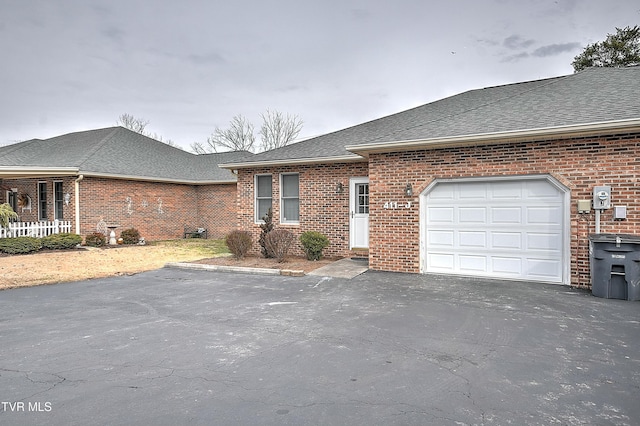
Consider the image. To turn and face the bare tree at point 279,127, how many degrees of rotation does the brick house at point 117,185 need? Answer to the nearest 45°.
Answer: approximately 180°

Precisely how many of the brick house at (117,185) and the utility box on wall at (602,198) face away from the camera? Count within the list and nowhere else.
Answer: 0

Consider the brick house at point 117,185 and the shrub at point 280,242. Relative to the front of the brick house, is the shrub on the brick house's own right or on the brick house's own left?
on the brick house's own left

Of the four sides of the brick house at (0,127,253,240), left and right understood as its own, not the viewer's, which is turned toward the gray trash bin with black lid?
left

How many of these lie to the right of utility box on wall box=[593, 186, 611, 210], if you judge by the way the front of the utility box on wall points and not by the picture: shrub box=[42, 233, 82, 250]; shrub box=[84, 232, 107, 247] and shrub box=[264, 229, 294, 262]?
3

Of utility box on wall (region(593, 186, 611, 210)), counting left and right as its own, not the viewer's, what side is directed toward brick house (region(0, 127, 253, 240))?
right

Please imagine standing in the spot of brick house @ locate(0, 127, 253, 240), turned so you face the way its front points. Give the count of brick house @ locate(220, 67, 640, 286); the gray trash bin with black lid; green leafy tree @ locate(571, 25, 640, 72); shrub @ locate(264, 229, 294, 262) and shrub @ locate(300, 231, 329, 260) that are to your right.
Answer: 0

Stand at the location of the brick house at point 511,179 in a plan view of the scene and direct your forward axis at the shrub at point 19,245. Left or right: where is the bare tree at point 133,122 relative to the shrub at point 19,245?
right

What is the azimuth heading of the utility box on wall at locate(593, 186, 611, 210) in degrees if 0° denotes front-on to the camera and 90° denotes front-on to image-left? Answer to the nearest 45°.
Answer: approximately 0°

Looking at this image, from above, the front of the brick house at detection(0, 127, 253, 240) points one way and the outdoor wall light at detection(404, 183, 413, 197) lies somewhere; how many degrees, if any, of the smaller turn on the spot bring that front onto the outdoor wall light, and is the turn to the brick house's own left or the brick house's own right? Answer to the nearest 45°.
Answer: approximately 90° to the brick house's own left

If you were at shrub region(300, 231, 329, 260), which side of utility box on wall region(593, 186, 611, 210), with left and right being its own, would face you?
right

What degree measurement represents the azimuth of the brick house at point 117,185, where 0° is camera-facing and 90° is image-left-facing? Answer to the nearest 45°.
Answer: approximately 45°

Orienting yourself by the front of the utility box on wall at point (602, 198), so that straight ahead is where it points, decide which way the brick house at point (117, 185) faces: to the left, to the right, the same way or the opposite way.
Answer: the same way

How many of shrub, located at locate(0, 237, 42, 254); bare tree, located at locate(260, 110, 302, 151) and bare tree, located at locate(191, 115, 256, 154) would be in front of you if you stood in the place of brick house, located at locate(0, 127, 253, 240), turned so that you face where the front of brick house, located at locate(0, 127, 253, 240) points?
1

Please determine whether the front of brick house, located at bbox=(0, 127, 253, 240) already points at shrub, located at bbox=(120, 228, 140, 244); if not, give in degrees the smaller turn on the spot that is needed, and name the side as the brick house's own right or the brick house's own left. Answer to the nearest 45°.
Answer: approximately 45° to the brick house's own left

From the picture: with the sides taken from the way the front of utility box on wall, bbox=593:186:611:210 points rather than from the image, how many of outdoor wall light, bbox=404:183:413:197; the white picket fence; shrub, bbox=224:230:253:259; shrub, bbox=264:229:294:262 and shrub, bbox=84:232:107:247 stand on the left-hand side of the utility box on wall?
0

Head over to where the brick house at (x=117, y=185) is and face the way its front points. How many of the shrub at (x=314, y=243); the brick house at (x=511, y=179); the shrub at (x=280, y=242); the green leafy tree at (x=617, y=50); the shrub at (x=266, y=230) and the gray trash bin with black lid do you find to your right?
0

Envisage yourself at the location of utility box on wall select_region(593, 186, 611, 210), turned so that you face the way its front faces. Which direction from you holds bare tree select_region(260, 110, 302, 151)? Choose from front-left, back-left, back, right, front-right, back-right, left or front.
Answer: back-right

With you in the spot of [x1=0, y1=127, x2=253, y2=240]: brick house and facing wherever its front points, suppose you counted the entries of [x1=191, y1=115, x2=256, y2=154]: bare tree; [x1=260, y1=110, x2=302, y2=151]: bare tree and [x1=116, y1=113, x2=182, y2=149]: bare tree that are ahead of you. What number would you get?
0
